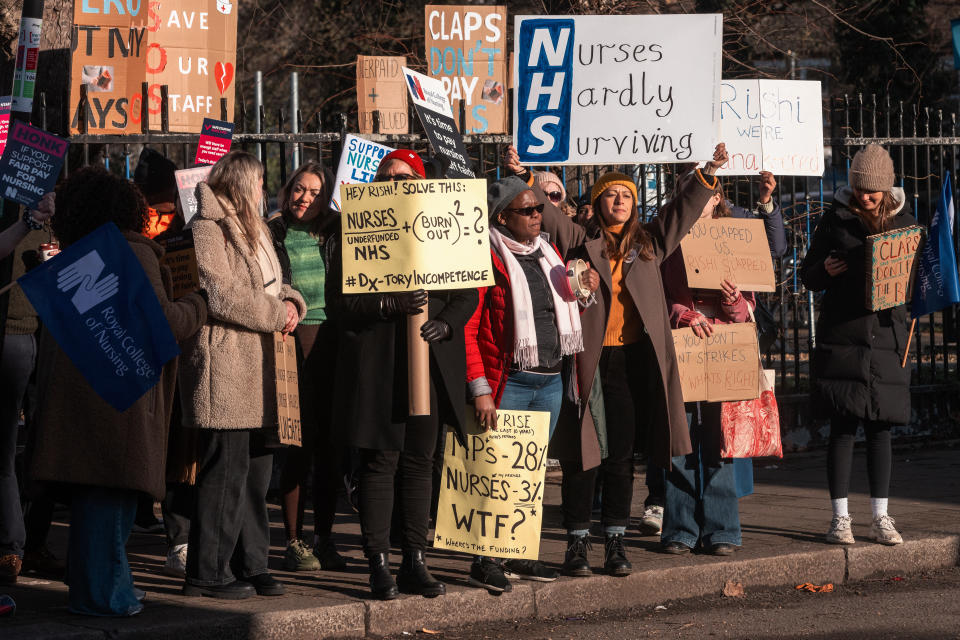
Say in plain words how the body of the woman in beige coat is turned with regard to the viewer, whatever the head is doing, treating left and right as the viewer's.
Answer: facing to the right of the viewer

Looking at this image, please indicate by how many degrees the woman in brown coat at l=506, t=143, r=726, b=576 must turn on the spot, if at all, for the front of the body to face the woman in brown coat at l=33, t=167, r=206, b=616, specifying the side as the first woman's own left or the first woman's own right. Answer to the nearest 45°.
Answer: approximately 45° to the first woman's own right

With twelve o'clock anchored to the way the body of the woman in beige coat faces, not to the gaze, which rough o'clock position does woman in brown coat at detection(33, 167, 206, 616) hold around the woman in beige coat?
The woman in brown coat is roughly at 5 o'clock from the woman in beige coat.

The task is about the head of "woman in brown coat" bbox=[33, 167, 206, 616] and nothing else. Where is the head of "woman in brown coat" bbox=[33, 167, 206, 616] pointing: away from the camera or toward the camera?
away from the camera

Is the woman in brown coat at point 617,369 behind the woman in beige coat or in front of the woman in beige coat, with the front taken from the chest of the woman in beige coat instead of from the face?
in front

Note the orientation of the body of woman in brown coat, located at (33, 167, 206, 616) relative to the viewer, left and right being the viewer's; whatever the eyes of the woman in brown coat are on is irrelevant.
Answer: facing away from the viewer and to the right of the viewer

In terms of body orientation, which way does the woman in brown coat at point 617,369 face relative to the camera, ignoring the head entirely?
toward the camera

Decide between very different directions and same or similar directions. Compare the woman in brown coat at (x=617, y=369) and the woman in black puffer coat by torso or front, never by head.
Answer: same or similar directions

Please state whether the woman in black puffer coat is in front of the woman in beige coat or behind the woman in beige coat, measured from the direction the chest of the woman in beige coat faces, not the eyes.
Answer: in front

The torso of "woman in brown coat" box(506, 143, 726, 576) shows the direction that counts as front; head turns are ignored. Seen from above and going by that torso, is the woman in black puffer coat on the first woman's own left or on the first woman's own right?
on the first woman's own left

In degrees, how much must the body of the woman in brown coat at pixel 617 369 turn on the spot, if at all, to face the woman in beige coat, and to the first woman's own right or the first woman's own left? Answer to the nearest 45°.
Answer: approximately 45° to the first woman's own right

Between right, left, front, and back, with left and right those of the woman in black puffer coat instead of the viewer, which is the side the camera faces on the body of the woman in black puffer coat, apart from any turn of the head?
front

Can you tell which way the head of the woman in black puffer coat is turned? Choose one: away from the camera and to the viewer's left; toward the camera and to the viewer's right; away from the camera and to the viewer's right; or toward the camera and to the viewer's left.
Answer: toward the camera and to the viewer's left
